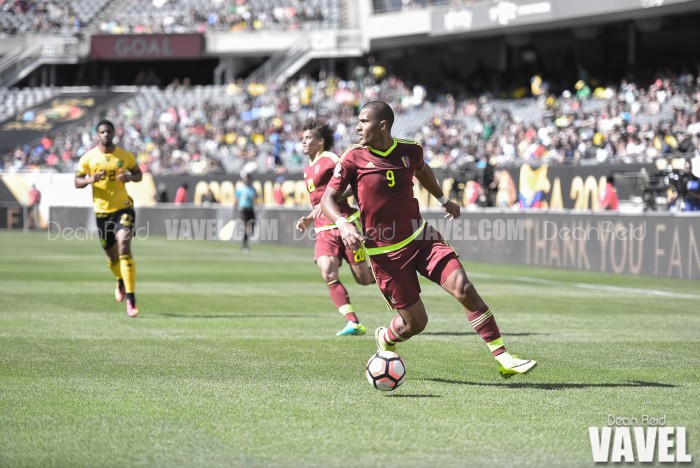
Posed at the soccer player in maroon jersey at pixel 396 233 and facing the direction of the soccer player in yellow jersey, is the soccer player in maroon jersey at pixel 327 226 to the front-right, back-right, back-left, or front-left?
front-right

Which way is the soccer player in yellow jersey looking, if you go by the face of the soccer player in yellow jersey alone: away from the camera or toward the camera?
toward the camera

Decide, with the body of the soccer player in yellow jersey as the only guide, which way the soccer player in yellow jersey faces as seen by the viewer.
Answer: toward the camera

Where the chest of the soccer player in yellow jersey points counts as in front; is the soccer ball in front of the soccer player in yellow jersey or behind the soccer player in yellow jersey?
in front

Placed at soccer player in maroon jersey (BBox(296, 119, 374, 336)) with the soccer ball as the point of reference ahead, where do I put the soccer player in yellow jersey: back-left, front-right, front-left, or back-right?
back-right

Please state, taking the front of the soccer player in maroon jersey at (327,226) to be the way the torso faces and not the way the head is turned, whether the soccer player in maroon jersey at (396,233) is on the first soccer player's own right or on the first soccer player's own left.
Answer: on the first soccer player's own left

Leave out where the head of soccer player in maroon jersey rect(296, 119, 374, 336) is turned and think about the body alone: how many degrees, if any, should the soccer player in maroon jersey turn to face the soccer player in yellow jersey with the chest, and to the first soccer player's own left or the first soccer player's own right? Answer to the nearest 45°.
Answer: approximately 90° to the first soccer player's own right

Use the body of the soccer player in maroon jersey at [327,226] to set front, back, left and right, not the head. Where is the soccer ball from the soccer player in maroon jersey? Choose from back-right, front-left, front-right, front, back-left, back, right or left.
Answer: front-left

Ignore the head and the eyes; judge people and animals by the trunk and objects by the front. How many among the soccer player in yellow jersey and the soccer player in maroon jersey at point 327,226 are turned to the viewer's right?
0

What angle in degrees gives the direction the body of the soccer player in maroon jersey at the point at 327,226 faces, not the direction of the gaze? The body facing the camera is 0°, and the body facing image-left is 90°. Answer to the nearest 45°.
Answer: approximately 45°
